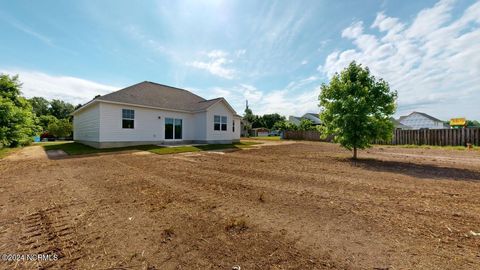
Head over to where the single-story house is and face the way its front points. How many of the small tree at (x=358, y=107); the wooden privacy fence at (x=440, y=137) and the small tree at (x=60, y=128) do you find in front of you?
1

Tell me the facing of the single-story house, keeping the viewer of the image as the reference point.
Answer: facing away from the viewer and to the left of the viewer

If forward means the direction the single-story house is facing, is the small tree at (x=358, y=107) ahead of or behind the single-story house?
behind

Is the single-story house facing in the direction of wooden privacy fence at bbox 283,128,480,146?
no

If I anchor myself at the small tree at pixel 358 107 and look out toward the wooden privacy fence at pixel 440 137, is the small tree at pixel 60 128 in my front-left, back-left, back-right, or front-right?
back-left
